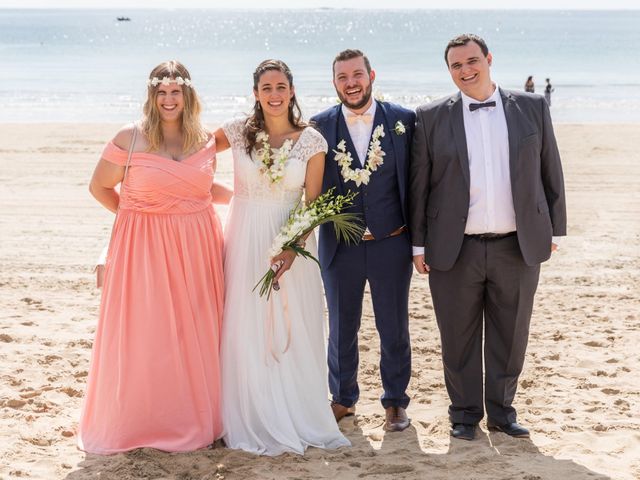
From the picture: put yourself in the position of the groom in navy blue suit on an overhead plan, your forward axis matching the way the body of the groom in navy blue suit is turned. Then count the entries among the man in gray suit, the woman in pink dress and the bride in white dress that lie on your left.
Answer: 1

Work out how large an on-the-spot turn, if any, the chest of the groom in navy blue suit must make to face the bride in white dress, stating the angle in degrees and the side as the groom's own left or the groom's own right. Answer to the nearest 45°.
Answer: approximately 90° to the groom's own right

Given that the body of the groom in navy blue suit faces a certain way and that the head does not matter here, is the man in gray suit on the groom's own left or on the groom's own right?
on the groom's own left

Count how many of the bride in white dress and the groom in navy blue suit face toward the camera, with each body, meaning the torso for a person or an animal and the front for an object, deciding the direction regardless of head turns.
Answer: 2

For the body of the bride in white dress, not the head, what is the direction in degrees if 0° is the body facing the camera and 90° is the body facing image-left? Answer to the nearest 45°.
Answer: approximately 0°

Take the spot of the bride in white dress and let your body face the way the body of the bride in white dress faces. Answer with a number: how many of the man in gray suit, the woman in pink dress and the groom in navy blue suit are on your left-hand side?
2

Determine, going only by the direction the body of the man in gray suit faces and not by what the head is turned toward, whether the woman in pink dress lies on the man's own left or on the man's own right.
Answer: on the man's own right

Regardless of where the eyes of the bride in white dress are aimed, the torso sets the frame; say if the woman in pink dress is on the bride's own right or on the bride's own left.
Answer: on the bride's own right

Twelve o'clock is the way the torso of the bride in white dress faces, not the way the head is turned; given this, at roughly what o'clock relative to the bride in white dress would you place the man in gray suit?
The man in gray suit is roughly at 9 o'clock from the bride in white dress.

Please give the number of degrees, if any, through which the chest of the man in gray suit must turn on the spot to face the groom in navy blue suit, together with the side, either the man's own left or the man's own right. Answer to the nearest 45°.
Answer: approximately 90° to the man's own right
